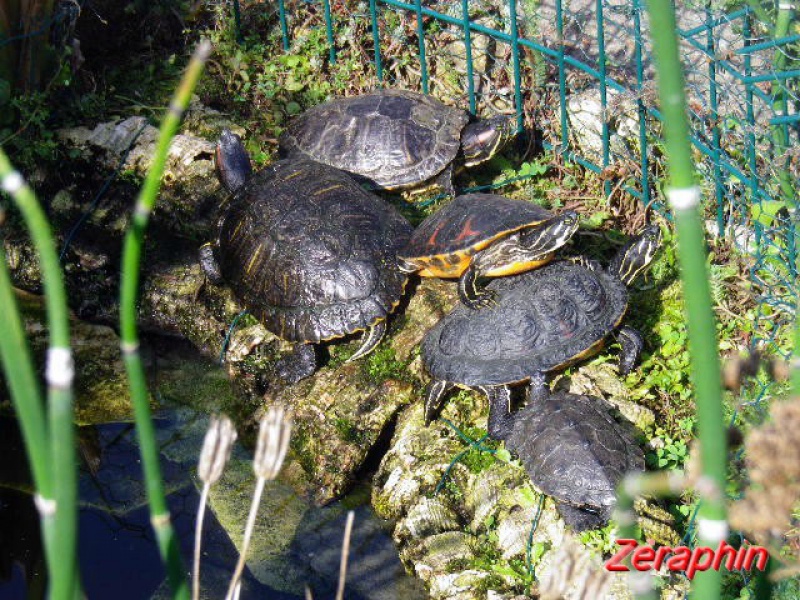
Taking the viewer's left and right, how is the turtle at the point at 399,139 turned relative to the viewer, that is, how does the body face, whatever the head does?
facing to the right of the viewer

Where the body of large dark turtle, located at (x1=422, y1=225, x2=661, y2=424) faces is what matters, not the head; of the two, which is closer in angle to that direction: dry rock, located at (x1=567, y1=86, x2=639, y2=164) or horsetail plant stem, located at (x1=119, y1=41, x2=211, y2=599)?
the dry rock

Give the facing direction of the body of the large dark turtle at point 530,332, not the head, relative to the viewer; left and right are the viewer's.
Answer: facing away from the viewer and to the right of the viewer

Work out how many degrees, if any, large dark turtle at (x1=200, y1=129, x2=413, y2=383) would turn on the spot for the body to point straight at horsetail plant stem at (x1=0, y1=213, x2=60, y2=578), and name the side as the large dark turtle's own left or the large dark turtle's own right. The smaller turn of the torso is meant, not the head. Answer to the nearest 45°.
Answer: approximately 135° to the large dark turtle's own left

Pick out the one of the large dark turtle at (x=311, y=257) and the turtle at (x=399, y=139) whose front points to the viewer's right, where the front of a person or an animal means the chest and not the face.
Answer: the turtle

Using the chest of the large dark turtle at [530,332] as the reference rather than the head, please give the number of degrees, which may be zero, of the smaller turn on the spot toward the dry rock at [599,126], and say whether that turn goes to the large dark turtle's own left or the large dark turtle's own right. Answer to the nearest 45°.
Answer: approximately 45° to the large dark turtle's own left
